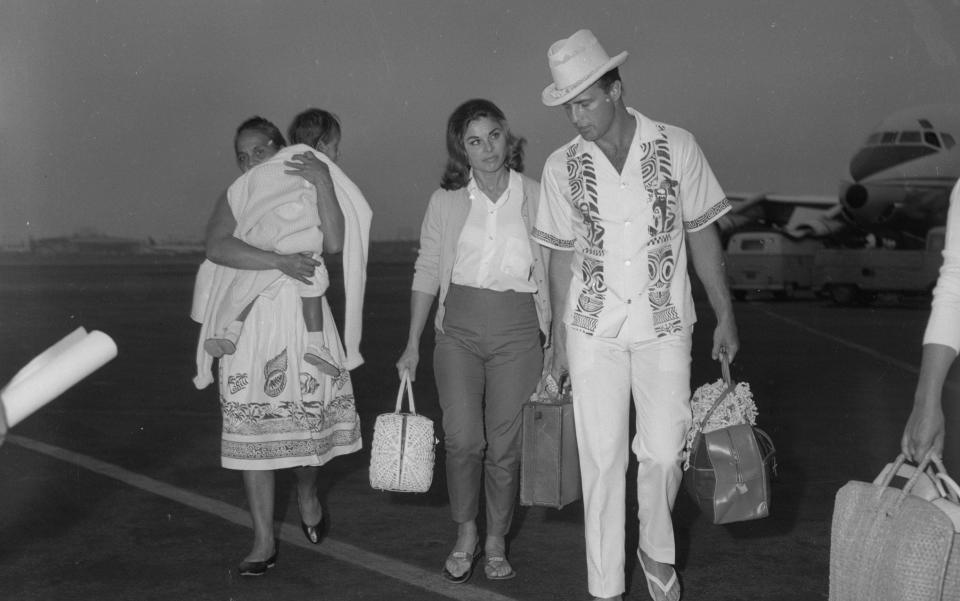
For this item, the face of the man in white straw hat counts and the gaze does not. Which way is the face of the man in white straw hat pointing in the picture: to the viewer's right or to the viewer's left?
to the viewer's left

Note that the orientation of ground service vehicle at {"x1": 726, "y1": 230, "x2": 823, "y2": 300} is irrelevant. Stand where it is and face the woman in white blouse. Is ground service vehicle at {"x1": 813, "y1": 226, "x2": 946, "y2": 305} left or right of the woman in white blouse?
left

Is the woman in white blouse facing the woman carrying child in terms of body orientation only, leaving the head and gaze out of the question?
no

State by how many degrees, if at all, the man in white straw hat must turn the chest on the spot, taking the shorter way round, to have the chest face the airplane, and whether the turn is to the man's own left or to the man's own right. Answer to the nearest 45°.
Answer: approximately 180°

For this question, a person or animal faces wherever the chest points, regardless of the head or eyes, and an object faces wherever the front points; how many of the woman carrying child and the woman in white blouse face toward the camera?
2

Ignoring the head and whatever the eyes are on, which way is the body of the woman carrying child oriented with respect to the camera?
toward the camera

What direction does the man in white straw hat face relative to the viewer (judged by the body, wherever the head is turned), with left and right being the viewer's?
facing the viewer

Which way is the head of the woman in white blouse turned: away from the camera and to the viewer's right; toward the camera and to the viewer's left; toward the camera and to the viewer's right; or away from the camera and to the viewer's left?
toward the camera and to the viewer's right

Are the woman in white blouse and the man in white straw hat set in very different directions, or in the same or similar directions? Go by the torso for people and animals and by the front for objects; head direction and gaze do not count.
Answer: same or similar directions

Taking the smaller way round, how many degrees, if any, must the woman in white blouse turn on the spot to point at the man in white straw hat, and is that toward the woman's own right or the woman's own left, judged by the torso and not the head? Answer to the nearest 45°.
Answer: approximately 45° to the woman's own left

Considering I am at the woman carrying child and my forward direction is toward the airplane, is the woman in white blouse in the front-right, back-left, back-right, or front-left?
front-right

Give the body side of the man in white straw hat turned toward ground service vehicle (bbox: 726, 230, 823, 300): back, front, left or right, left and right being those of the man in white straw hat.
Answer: back

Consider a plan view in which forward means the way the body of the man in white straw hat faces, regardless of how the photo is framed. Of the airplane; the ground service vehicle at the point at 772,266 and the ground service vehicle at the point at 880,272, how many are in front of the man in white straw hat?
0

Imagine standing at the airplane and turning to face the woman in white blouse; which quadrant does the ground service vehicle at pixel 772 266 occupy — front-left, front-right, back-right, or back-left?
front-right

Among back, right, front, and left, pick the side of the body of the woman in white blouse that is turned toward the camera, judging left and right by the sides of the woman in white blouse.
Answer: front

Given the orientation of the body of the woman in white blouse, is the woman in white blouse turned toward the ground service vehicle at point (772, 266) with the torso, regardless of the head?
no

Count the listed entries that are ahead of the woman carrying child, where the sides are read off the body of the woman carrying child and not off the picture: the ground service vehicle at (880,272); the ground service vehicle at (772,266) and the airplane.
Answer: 0

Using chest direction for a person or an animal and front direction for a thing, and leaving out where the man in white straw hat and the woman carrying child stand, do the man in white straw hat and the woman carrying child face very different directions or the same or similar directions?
same or similar directions

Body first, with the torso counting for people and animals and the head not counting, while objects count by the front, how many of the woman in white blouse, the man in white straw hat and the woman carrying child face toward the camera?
3
